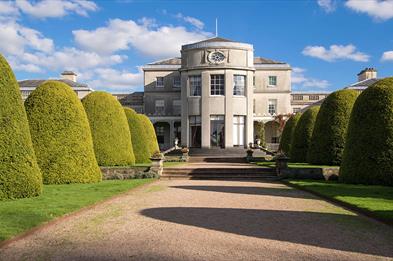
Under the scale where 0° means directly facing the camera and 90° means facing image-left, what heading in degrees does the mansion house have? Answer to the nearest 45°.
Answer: approximately 0°

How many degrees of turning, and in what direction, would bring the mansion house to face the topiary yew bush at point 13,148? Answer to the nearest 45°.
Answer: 0° — it already faces it

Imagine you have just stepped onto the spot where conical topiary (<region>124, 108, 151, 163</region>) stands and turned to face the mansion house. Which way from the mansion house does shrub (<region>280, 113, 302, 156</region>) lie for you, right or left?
right

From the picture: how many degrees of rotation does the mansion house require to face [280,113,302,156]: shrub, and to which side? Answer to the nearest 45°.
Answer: approximately 45° to its left

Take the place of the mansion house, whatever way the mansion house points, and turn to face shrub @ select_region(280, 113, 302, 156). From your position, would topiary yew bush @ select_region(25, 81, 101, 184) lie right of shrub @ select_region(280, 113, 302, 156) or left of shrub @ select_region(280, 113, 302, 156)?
right

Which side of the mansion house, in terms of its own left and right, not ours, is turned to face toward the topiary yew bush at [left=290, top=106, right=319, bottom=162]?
front

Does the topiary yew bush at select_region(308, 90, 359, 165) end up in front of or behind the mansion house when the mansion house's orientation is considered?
in front

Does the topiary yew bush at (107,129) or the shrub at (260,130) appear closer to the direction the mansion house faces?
the topiary yew bush

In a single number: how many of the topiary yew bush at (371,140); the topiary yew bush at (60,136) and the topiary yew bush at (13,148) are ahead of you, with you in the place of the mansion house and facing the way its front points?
3

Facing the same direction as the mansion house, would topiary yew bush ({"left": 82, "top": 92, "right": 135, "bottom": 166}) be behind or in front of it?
in front

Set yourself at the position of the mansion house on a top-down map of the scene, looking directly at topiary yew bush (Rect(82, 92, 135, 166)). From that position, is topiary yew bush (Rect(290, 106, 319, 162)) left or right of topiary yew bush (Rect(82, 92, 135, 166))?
left

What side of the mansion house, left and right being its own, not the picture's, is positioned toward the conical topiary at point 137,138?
front
